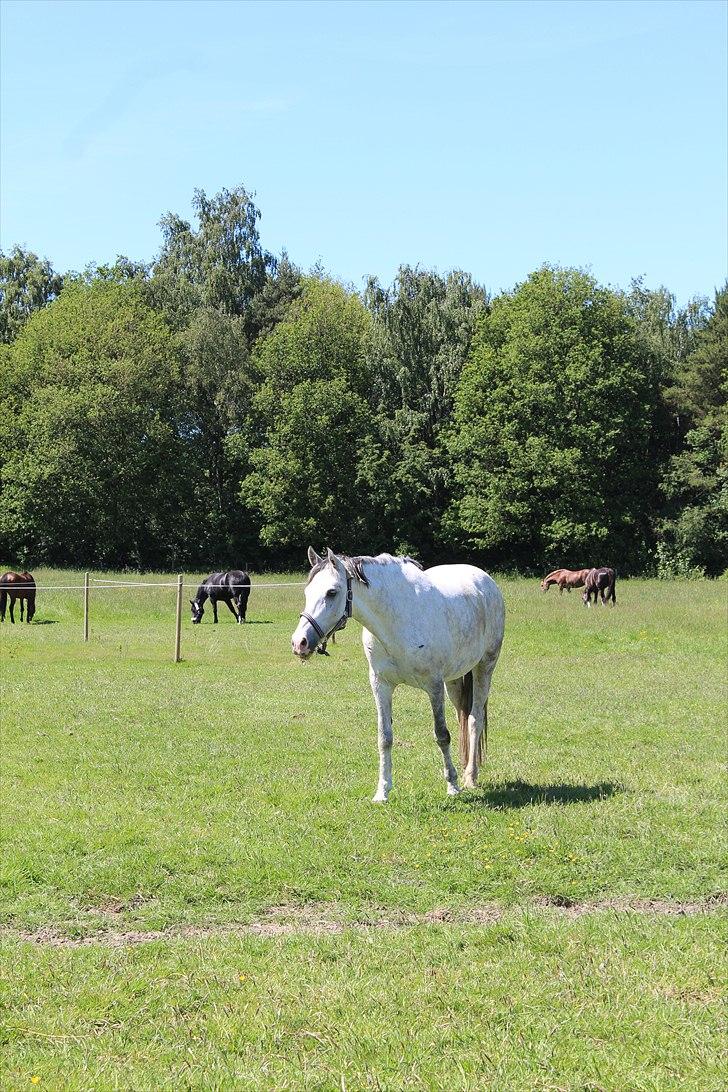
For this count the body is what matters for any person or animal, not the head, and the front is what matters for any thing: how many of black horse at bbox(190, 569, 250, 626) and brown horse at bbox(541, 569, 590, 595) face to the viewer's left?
2

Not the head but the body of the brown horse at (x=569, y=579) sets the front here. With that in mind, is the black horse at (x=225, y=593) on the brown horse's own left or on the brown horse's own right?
on the brown horse's own left

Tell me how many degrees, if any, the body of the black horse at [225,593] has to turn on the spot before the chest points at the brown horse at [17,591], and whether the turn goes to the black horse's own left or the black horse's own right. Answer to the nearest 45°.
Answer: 0° — it already faces it

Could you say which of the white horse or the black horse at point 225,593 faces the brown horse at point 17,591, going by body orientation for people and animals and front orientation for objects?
the black horse at point 225,593

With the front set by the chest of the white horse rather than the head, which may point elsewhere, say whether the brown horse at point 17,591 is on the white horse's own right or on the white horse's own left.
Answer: on the white horse's own right

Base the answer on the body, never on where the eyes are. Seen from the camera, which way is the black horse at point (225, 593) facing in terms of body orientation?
to the viewer's left

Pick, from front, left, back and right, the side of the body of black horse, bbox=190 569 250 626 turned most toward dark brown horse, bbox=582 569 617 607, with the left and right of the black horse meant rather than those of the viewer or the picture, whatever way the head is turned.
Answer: back

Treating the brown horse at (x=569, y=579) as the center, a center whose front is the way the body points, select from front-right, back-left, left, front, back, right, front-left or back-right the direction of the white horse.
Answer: left

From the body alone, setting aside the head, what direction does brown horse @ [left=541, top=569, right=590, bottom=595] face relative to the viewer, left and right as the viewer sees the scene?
facing to the left of the viewer

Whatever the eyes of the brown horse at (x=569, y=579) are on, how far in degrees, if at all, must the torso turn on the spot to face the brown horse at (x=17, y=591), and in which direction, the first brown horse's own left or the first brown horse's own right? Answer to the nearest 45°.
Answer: approximately 45° to the first brown horse's own left

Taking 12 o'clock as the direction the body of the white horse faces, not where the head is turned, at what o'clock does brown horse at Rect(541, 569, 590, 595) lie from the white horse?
The brown horse is roughly at 5 o'clock from the white horse.
